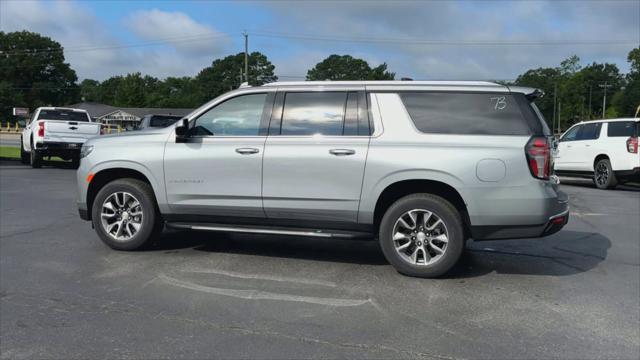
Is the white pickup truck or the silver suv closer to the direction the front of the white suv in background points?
the white pickup truck

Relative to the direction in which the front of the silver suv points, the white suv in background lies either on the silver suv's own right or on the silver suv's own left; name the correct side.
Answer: on the silver suv's own right

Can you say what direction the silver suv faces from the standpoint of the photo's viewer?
facing to the left of the viewer

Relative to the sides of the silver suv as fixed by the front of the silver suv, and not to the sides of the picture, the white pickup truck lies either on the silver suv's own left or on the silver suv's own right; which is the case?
on the silver suv's own right

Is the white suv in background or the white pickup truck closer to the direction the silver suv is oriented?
the white pickup truck

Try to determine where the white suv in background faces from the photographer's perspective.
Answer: facing away from the viewer and to the left of the viewer

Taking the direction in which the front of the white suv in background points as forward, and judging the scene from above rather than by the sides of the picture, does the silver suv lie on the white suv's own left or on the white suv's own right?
on the white suv's own left
